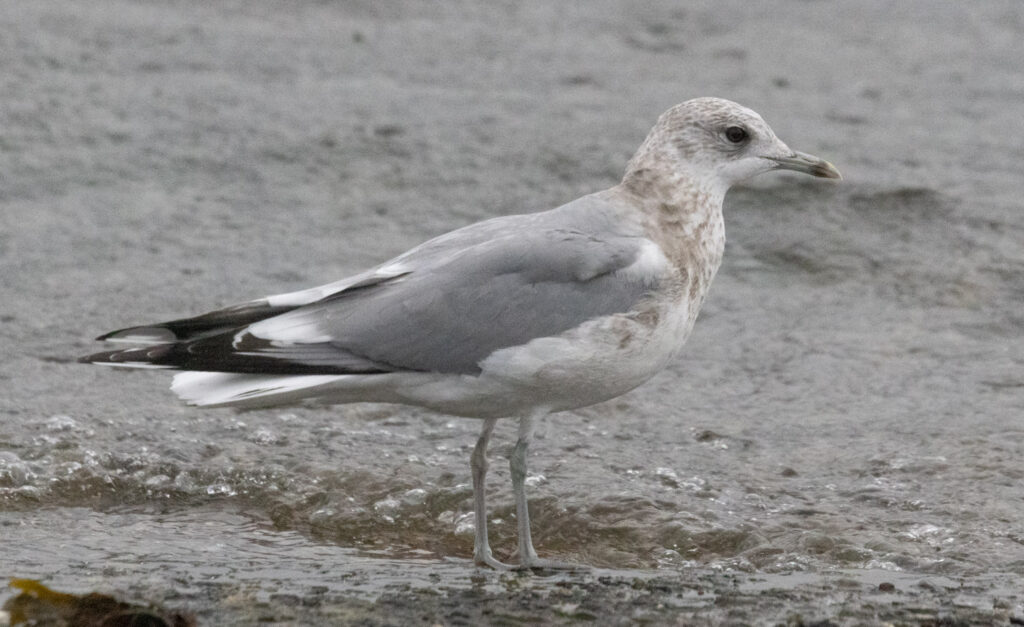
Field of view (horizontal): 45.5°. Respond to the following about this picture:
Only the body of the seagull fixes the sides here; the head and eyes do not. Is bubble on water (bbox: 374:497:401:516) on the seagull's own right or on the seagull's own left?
on the seagull's own left

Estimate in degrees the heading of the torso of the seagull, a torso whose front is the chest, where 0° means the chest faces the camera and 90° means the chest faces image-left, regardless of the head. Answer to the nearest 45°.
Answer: approximately 270°

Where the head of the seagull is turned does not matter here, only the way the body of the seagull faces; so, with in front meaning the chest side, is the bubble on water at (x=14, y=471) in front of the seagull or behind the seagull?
behind

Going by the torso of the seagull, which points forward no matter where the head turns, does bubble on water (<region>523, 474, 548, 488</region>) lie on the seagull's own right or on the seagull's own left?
on the seagull's own left

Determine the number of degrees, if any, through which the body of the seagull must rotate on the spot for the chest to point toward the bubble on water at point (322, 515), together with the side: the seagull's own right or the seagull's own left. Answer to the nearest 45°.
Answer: approximately 135° to the seagull's own left

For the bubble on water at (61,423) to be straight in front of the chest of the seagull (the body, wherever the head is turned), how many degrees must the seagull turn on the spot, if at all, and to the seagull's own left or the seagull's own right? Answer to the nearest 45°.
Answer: approximately 135° to the seagull's own left
